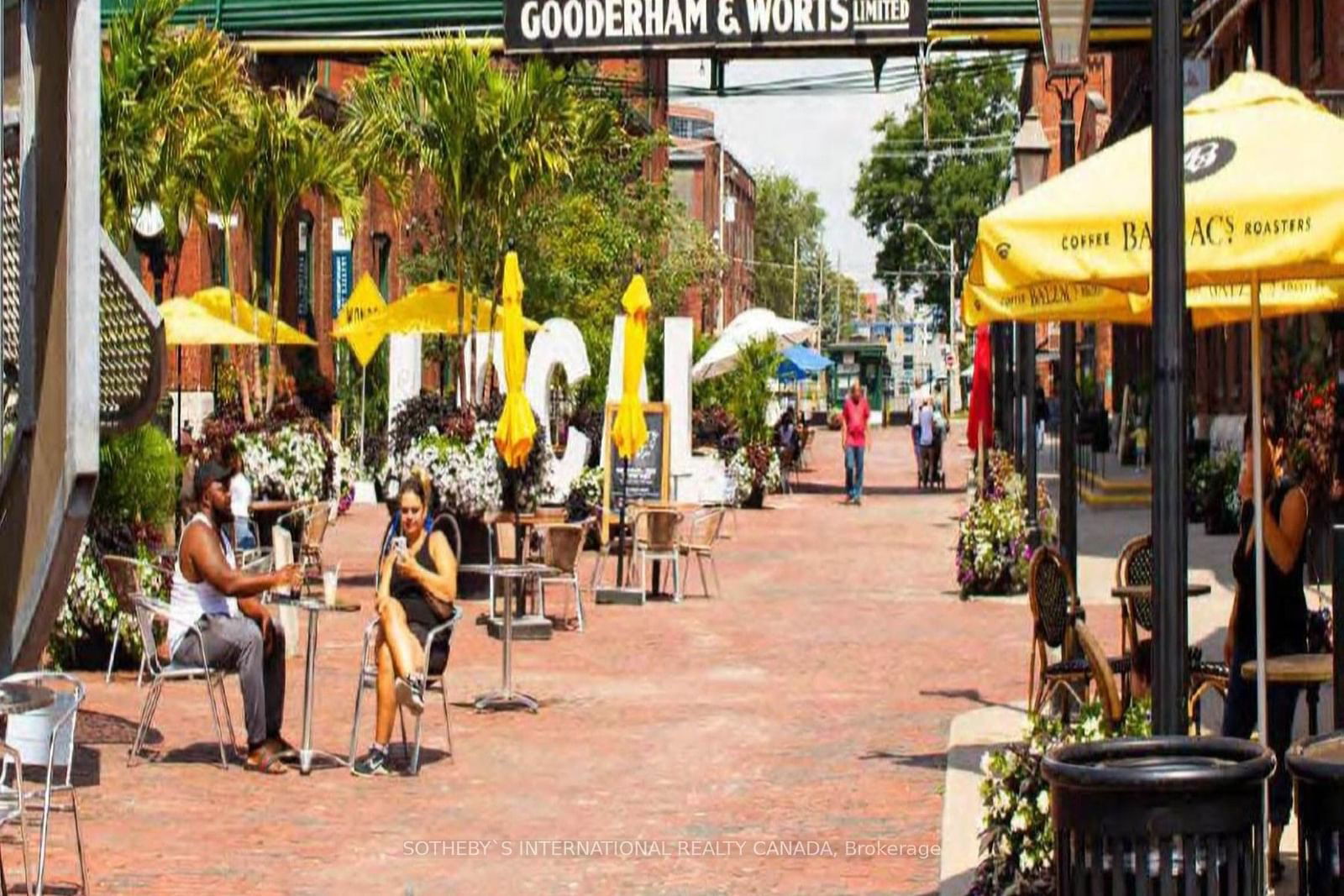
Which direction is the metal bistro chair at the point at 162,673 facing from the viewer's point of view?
to the viewer's right

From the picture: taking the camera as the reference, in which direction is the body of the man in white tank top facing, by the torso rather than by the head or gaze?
to the viewer's right

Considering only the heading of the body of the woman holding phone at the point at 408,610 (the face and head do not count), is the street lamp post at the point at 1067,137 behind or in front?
behind

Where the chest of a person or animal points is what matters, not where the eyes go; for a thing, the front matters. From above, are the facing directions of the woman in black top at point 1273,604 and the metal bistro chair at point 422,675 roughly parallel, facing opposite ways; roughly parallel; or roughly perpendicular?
roughly perpendicular

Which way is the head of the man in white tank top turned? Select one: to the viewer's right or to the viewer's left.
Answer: to the viewer's right

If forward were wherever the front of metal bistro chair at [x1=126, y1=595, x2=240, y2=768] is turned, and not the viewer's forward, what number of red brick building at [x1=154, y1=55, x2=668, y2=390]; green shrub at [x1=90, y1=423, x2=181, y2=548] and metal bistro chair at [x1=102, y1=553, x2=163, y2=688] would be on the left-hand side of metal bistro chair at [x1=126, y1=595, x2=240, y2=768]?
3

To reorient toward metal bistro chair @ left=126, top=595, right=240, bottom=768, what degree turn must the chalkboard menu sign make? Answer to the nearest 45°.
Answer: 0° — it already faces it

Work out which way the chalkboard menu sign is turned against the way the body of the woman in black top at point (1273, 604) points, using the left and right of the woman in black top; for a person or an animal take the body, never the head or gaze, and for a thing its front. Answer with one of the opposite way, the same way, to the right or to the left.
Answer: to the left

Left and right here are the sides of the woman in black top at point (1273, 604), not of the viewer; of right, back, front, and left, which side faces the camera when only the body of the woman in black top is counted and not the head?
left
